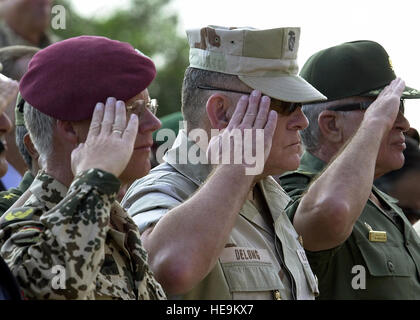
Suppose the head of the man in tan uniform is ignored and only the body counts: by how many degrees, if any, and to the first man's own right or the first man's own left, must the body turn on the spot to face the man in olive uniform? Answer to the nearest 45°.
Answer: approximately 90° to the first man's own left

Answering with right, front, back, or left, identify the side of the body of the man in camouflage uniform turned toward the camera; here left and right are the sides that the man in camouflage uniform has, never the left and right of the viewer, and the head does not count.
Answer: right
